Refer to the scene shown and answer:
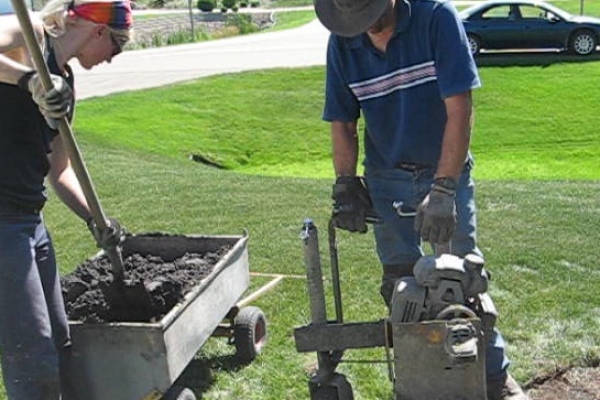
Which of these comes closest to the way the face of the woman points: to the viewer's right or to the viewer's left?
to the viewer's right

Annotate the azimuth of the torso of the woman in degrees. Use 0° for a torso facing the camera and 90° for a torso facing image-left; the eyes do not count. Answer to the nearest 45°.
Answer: approximately 270°

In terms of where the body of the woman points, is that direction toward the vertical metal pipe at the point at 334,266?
yes

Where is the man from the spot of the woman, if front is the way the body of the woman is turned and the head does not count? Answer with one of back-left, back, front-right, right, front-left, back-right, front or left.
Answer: front
